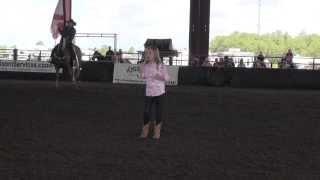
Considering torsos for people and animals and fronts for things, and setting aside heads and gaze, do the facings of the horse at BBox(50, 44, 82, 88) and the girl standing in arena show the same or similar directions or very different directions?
same or similar directions

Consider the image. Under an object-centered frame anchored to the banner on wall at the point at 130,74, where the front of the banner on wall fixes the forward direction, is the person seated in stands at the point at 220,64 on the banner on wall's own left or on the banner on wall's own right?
on the banner on wall's own left

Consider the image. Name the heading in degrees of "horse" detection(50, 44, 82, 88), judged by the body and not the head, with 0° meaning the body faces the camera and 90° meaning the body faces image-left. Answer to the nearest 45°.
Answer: approximately 45°

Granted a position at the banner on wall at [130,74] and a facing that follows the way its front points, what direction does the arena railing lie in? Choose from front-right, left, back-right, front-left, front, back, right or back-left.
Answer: back

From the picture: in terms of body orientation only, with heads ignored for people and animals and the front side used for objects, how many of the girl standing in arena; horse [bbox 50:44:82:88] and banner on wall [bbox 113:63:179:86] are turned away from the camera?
0

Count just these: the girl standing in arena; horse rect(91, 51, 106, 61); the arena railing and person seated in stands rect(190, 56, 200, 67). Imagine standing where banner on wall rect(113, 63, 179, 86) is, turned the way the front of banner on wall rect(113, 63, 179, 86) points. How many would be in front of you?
1

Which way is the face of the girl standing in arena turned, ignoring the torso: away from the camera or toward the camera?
toward the camera

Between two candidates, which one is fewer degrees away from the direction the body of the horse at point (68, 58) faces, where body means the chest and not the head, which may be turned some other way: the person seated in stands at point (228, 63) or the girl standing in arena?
the girl standing in arena

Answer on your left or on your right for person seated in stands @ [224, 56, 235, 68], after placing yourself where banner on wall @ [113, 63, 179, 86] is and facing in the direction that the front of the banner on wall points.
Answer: on your left

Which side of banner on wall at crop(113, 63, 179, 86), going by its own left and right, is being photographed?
front

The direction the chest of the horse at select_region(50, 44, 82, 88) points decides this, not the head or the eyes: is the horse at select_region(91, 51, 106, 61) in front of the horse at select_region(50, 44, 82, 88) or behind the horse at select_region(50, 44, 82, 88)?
behind

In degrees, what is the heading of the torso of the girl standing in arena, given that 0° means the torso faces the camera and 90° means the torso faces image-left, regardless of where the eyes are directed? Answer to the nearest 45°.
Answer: approximately 45°
